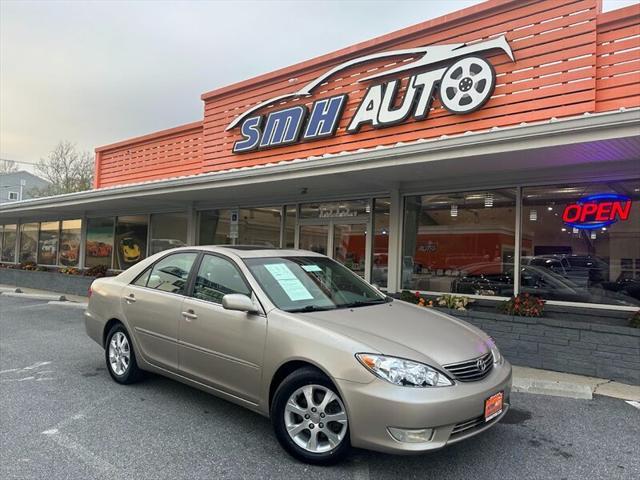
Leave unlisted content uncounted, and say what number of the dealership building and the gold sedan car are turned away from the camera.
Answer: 0

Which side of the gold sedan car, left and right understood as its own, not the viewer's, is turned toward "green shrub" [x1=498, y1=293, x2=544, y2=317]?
left

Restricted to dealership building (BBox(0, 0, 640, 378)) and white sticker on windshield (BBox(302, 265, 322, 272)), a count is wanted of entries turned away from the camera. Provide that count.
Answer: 0

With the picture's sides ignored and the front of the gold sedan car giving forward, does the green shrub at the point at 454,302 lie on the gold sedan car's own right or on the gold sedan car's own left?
on the gold sedan car's own left

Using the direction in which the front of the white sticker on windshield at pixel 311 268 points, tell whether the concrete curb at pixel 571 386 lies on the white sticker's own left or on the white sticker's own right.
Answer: on the white sticker's own left

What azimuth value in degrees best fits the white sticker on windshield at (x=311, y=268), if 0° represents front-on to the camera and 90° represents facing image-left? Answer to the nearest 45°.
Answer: approximately 315°

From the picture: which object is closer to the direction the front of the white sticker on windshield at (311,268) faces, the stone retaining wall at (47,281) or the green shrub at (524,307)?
the green shrub

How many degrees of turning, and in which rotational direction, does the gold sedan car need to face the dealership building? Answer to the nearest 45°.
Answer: approximately 90° to its left

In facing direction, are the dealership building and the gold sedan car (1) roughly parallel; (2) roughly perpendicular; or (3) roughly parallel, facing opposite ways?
roughly perpendicular

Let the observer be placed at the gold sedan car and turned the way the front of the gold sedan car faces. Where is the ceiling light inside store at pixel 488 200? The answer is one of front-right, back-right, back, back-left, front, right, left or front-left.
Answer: left

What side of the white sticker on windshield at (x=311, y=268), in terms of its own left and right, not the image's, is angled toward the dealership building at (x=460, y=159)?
left
